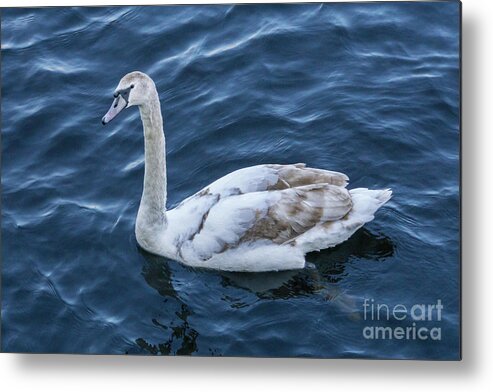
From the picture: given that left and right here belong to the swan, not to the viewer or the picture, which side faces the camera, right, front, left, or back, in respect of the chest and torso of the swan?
left
